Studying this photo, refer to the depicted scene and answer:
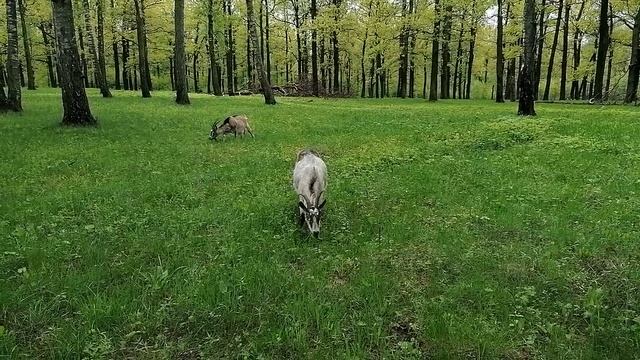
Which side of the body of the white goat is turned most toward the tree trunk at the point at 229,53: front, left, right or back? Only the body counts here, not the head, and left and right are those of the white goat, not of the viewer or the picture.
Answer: back

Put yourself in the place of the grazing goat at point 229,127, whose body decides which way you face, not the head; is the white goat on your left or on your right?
on your left

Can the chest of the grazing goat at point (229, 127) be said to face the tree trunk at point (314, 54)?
no

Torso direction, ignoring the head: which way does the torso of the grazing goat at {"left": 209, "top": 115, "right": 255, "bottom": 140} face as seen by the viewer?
to the viewer's left

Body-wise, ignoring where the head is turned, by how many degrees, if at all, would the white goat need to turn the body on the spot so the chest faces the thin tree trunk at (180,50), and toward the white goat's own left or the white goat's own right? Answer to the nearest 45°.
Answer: approximately 180°

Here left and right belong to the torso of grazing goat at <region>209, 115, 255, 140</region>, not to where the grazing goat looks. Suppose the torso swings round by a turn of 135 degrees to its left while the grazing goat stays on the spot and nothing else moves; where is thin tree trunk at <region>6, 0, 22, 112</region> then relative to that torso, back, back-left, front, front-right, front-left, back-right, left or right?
back

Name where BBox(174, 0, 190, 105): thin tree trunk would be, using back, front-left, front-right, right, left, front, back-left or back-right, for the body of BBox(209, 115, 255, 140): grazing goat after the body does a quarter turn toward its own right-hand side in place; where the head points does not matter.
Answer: front

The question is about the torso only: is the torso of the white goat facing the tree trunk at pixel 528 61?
no

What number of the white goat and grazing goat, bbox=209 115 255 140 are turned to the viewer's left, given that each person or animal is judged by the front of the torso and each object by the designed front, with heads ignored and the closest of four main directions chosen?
1

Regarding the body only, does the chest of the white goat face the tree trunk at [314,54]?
no

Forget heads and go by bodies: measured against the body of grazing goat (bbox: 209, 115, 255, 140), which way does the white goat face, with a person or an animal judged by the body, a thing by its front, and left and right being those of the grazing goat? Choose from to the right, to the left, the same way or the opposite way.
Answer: to the left

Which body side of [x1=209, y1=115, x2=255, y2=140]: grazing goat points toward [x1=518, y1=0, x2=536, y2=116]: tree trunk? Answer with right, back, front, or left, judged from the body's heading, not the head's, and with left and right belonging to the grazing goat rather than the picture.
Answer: back

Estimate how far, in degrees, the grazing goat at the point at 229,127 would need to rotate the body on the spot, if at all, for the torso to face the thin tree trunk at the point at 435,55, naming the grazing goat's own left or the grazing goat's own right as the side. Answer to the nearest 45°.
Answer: approximately 135° to the grazing goat's own right

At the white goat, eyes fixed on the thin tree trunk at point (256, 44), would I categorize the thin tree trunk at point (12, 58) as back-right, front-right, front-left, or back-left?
front-left

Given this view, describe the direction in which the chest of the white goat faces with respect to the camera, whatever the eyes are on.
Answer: toward the camera

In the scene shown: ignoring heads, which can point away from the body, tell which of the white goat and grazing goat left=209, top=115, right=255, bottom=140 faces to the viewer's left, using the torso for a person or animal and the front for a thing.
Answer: the grazing goat

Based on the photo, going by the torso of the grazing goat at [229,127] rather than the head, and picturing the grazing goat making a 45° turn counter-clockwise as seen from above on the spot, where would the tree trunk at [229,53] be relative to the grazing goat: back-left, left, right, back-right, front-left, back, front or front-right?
back-right
